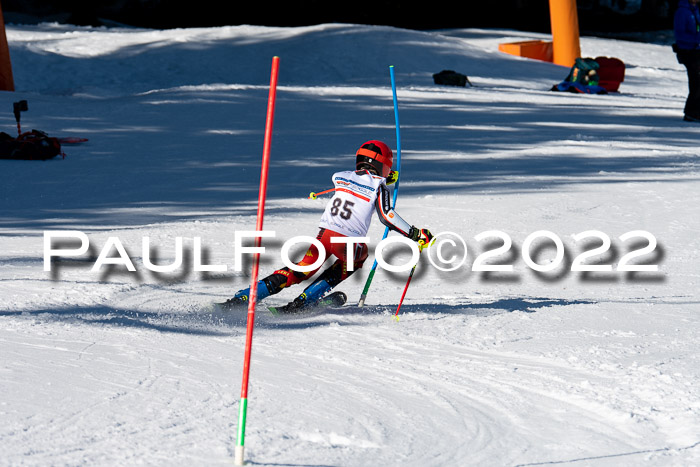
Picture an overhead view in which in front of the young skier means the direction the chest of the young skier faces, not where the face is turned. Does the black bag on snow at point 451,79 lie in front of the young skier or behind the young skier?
in front

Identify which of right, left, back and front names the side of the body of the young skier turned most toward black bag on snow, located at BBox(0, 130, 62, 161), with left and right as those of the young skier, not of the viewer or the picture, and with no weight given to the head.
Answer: left

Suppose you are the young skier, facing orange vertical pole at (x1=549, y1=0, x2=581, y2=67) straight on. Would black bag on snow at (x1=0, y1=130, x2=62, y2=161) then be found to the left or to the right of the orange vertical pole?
left

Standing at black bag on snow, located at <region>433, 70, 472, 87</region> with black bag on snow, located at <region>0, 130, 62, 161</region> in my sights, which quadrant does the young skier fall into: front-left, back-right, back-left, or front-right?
front-left

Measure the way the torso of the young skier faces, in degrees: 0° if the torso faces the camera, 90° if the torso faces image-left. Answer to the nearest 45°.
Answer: approximately 225°
